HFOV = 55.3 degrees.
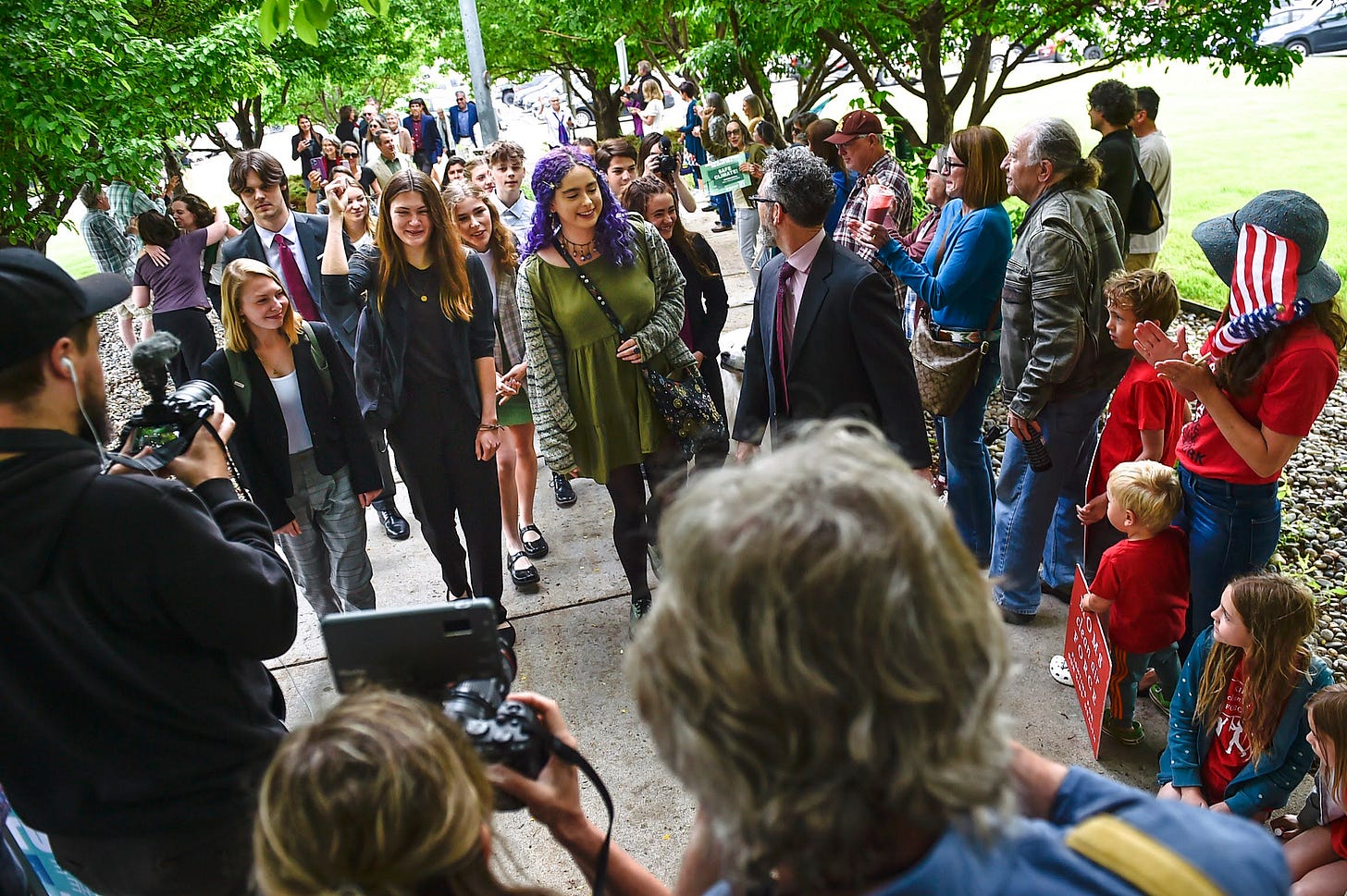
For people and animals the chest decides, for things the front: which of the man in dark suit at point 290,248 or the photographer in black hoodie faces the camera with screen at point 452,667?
the man in dark suit

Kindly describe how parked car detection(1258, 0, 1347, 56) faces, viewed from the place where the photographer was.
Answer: facing to the left of the viewer

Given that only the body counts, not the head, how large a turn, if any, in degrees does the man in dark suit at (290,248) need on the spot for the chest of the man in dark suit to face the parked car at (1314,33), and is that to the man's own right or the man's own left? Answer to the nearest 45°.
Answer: approximately 135° to the man's own left

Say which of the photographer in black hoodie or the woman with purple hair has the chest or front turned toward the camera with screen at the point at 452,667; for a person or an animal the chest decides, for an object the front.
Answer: the woman with purple hair

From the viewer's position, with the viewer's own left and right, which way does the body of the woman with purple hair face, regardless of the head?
facing the viewer

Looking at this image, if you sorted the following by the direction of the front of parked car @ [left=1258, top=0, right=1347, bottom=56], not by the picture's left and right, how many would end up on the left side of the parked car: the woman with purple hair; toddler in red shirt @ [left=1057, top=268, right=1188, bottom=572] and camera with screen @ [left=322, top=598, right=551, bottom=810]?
3

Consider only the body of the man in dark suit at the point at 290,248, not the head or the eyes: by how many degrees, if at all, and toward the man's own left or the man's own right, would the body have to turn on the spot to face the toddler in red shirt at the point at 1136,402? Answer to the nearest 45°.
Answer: approximately 45° to the man's own left

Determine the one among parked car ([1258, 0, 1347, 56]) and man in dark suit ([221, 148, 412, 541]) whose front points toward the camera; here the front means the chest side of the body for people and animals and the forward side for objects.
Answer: the man in dark suit

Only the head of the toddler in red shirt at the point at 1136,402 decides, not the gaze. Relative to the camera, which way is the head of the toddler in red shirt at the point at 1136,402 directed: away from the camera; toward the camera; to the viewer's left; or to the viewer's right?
to the viewer's left

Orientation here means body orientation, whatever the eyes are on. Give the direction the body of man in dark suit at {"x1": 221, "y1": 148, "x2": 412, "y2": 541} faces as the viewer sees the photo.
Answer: toward the camera

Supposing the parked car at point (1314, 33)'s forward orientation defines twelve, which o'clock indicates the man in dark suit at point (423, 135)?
The man in dark suit is roughly at 11 o'clock from the parked car.

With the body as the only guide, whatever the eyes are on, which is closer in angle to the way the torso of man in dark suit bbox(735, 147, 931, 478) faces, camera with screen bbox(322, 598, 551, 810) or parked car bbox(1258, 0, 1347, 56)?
the camera with screen

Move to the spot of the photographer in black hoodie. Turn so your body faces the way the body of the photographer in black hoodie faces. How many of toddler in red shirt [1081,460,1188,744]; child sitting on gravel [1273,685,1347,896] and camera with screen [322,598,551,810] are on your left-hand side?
0

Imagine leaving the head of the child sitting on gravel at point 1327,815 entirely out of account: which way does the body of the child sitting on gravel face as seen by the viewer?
to the viewer's left
